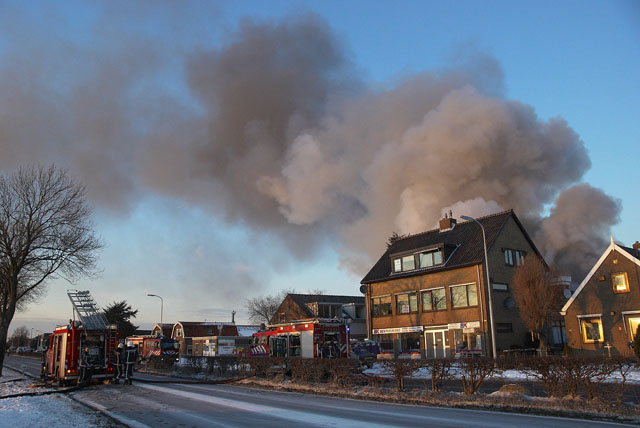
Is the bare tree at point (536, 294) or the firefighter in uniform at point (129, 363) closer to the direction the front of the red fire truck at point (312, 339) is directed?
the firefighter in uniform

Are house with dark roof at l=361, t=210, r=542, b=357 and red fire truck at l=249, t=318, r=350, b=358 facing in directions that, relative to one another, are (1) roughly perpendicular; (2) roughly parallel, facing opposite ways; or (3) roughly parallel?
roughly perpendicular

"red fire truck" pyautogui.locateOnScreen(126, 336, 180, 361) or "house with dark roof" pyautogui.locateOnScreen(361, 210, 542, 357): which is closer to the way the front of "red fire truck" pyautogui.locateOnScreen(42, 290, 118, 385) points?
the red fire truck

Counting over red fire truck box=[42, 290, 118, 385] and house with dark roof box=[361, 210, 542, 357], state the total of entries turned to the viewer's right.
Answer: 0

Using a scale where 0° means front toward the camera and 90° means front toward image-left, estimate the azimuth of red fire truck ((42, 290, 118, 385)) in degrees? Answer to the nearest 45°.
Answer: approximately 135°

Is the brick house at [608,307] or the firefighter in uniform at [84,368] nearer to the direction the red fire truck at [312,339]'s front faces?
the firefighter in uniform

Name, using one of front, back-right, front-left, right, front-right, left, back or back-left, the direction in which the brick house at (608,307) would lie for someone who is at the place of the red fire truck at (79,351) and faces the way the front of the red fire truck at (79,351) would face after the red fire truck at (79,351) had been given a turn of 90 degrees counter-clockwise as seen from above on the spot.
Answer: back-left

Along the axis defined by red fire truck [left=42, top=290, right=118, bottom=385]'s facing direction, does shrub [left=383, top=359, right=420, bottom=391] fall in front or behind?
behind

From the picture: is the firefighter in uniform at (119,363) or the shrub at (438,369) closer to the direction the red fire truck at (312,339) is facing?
the firefighter in uniform

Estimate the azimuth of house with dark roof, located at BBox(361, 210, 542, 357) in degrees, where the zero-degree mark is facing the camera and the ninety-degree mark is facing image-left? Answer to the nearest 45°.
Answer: approximately 45°

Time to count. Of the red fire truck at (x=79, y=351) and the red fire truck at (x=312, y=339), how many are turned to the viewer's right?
0

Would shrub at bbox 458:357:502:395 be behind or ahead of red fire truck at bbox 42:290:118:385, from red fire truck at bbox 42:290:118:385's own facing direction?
behind

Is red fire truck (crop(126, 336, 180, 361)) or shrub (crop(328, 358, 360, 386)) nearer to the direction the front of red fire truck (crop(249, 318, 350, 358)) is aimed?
the red fire truck

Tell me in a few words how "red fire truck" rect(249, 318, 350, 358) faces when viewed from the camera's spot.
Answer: facing away from the viewer and to the left of the viewer
